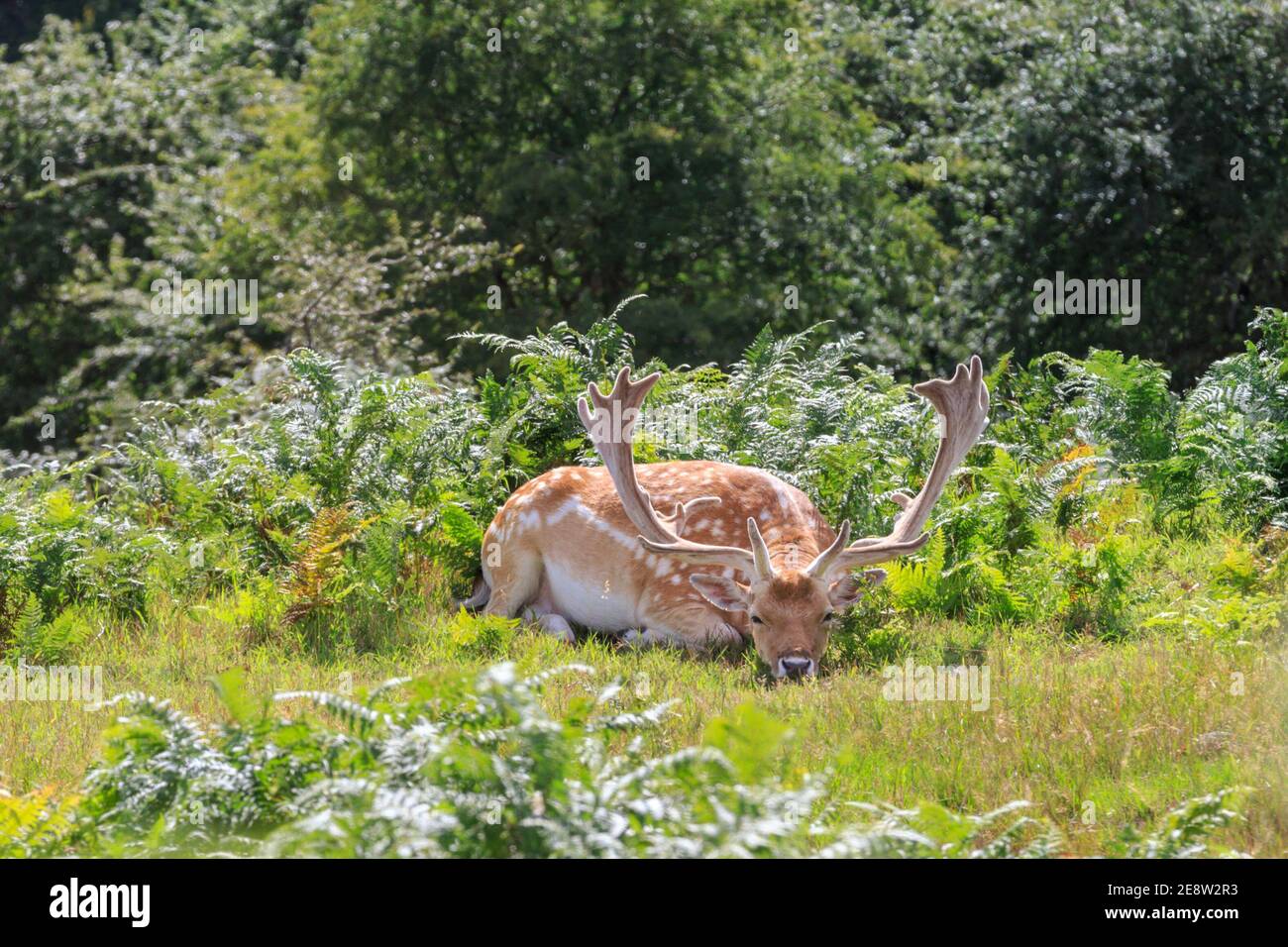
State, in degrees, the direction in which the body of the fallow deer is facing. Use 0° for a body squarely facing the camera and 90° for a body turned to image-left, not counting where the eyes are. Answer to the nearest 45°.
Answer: approximately 315°
